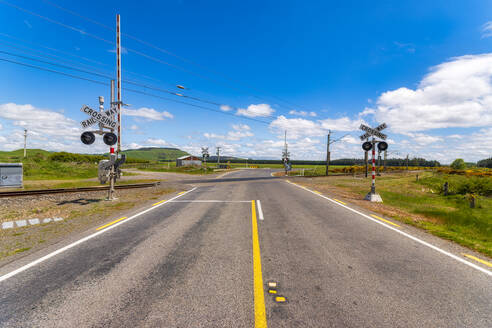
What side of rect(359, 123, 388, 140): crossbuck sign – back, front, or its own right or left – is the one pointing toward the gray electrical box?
right

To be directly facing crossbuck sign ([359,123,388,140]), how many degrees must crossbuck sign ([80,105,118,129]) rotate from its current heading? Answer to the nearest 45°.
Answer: approximately 45° to its left

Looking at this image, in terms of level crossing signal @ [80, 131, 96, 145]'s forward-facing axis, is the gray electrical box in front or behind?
behind

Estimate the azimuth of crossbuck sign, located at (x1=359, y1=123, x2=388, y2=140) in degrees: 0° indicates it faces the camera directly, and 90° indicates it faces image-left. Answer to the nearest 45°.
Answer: approximately 0°

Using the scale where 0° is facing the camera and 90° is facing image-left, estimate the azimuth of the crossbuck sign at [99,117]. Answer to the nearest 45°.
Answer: approximately 0°

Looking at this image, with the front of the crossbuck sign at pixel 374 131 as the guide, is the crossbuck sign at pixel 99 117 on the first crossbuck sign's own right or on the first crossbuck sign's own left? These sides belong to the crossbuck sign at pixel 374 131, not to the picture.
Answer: on the first crossbuck sign's own right

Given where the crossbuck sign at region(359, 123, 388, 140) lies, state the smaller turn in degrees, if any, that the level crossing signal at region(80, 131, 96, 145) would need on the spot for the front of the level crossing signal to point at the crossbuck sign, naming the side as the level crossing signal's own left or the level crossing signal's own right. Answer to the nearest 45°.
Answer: approximately 45° to the level crossing signal's own left
